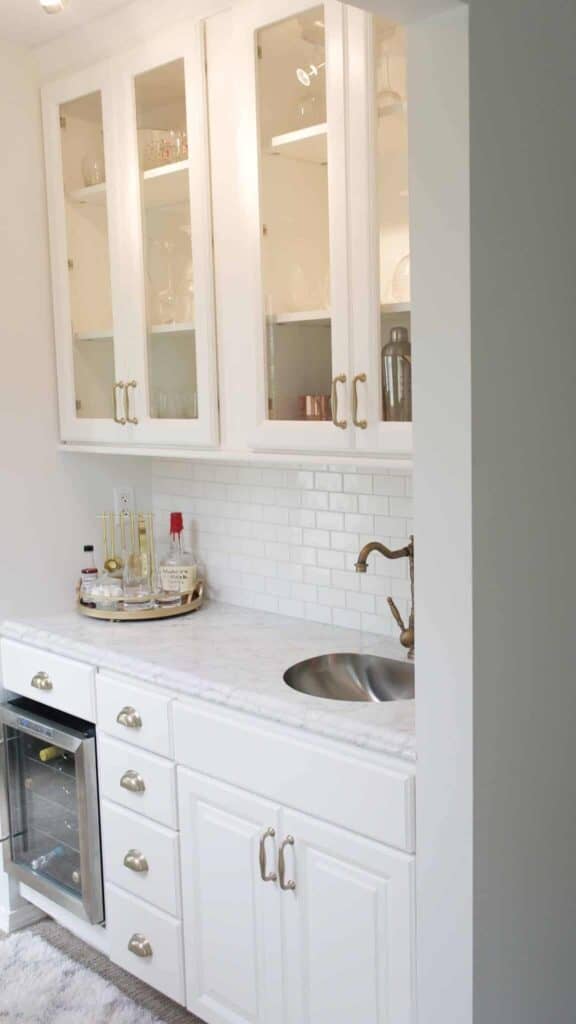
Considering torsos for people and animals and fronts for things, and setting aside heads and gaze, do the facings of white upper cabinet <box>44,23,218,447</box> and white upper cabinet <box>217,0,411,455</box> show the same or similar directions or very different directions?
same or similar directions

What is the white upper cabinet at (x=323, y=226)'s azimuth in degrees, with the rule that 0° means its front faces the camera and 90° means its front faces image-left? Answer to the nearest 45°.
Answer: approximately 45°

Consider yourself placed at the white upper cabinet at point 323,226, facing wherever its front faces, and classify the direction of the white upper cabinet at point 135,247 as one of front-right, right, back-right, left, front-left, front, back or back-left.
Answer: right

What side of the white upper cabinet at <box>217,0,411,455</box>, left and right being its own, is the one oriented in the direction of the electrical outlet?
right

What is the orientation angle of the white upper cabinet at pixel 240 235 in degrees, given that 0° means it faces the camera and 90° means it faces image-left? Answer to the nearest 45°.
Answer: approximately 45°

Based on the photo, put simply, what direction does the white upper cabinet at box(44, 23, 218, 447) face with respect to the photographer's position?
facing the viewer and to the left of the viewer

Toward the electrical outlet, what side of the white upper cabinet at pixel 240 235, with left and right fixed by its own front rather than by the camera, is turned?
right

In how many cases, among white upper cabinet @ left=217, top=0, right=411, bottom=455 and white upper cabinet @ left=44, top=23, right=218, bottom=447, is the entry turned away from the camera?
0
